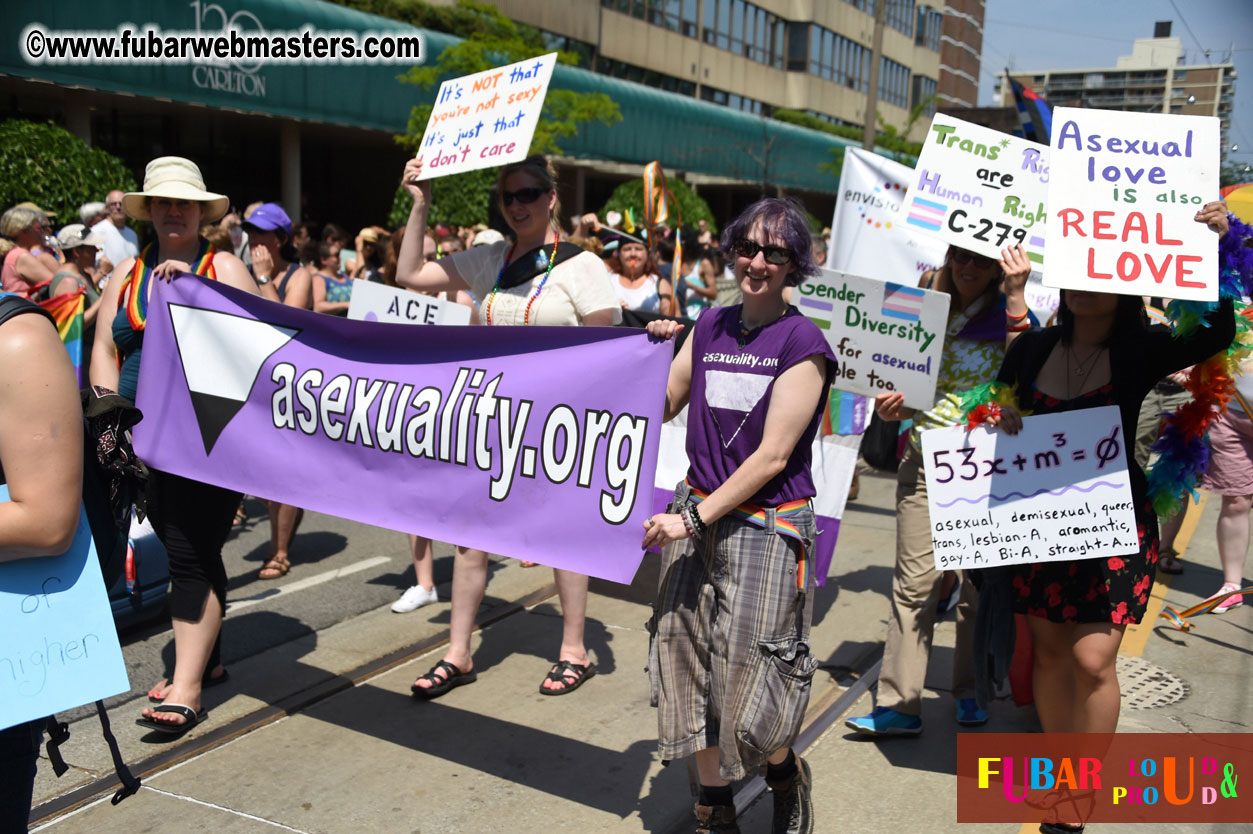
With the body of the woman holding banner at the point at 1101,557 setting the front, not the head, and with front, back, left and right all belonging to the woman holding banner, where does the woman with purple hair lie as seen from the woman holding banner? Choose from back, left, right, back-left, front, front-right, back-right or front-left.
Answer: front-right

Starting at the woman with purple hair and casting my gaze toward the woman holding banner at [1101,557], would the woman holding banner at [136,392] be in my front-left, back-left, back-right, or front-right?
back-left

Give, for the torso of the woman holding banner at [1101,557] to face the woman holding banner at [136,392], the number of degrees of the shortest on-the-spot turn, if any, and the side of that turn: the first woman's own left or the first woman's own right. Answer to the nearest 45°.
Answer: approximately 90° to the first woman's own right

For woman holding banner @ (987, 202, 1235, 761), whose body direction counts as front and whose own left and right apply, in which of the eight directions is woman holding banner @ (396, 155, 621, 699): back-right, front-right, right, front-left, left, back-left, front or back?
right

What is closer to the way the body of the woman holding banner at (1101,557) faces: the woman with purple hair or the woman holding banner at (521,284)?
the woman with purple hair

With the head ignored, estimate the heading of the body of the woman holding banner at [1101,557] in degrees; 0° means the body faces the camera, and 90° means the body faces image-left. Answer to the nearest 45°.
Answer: approximately 0°

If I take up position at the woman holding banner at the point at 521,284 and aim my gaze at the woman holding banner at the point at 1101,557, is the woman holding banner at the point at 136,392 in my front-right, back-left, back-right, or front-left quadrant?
back-right
